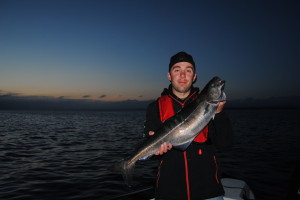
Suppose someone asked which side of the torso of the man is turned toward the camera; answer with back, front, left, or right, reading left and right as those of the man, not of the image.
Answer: front

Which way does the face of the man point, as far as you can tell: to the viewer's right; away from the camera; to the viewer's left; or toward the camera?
toward the camera
